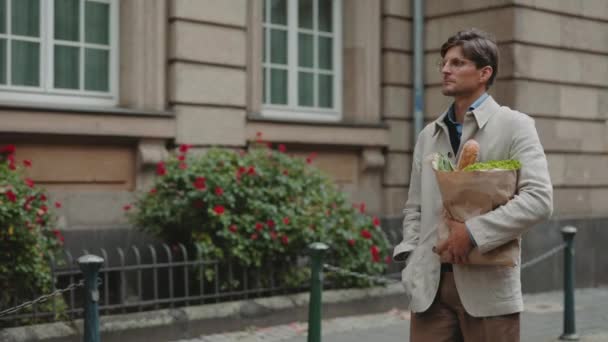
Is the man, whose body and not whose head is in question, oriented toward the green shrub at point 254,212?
no

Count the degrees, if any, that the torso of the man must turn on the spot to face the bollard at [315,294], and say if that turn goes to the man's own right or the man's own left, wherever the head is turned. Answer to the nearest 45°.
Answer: approximately 90° to the man's own right

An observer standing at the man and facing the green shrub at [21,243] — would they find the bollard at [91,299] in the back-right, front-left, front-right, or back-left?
front-left

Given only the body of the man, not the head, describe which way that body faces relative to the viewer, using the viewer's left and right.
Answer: facing the viewer and to the left of the viewer

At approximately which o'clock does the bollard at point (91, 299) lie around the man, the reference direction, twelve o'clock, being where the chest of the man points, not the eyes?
The bollard is roughly at 2 o'clock from the man.

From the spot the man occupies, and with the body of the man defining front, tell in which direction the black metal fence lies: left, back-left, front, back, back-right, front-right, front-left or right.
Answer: right

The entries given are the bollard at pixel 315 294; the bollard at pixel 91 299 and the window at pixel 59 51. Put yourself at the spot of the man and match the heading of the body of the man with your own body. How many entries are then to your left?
0

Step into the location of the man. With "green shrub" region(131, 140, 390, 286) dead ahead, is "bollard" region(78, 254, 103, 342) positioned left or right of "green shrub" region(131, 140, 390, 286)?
left

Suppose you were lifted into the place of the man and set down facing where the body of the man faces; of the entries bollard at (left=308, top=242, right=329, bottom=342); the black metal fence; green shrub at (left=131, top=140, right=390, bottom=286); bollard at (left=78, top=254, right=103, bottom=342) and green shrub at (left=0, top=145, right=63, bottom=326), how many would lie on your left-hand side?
0

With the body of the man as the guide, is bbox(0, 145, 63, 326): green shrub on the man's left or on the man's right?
on the man's right

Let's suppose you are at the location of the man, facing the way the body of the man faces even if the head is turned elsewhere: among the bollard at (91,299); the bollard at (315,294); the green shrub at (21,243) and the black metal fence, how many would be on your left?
0

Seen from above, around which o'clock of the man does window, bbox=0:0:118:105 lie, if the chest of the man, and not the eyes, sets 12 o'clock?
The window is roughly at 3 o'clock from the man.
